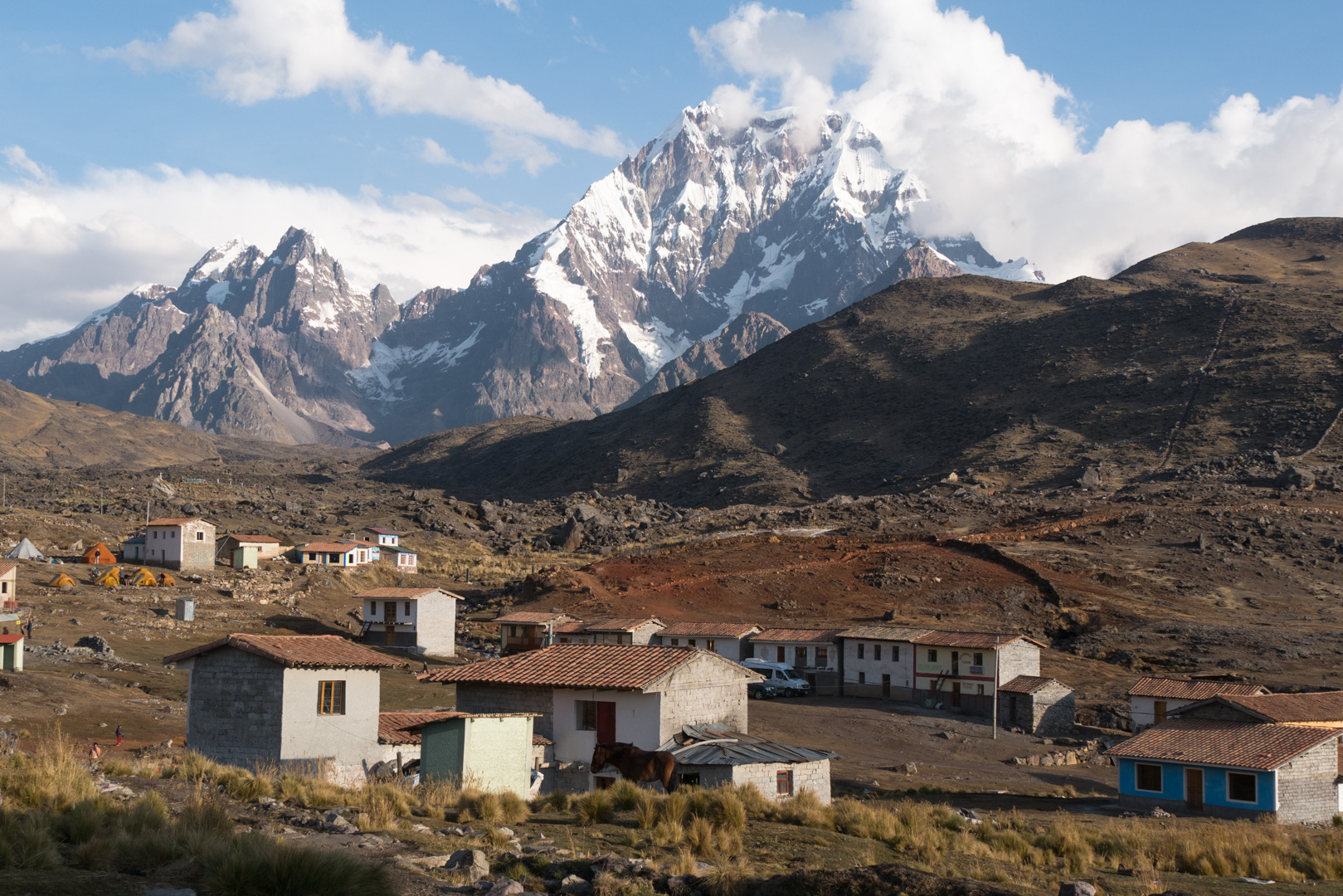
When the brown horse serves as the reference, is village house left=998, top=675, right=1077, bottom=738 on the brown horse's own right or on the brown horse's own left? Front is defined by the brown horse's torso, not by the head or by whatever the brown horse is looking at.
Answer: on the brown horse's own right

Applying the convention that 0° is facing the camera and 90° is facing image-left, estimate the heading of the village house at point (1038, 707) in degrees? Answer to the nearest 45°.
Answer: approximately 45°

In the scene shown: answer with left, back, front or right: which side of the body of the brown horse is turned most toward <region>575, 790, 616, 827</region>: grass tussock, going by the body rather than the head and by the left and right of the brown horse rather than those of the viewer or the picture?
left

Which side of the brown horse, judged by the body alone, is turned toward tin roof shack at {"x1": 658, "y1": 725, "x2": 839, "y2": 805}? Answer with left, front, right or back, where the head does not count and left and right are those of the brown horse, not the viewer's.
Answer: back

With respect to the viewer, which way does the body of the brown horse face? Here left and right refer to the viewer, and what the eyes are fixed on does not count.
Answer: facing to the left of the viewer

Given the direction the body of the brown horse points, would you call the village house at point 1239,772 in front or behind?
behind

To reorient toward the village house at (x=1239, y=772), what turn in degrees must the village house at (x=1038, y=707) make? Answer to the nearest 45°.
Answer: approximately 45° to its left

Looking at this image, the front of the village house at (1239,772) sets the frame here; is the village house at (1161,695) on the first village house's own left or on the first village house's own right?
on the first village house's own right
